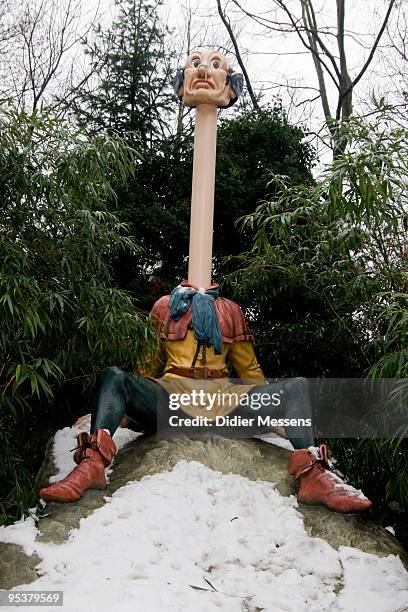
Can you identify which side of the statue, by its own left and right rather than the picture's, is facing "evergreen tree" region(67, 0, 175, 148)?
back

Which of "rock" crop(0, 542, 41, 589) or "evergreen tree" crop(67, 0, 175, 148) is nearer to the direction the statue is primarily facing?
the rock

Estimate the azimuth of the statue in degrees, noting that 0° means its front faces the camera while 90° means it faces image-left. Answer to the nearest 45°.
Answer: approximately 0°

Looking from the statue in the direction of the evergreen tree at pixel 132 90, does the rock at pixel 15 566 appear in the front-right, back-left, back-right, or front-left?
back-left

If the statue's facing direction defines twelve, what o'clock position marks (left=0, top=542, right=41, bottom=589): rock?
The rock is roughly at 1 o'clock from the statue.
